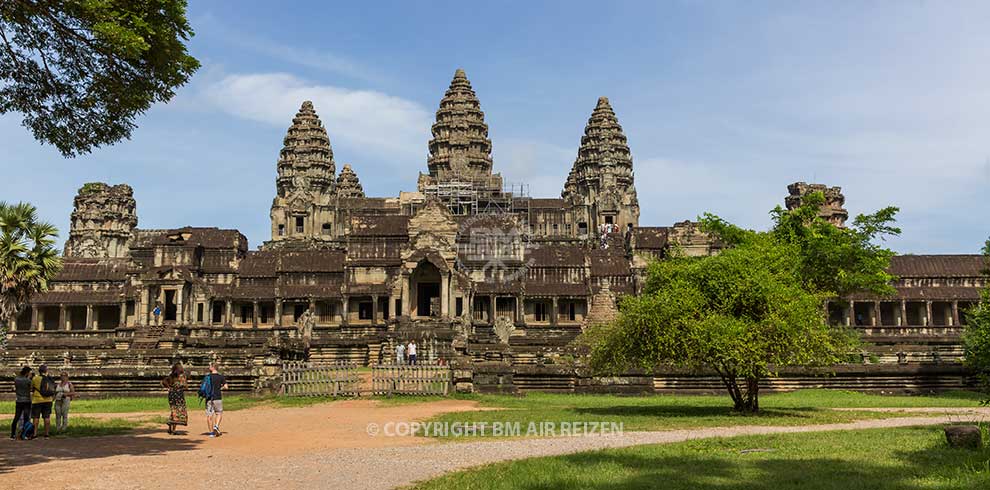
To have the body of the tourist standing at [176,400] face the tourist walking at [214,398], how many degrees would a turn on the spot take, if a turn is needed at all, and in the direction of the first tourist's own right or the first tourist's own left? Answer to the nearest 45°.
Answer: approximately 135° to the first tourist's own right

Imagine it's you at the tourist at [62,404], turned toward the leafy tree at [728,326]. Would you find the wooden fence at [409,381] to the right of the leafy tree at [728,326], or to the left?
left

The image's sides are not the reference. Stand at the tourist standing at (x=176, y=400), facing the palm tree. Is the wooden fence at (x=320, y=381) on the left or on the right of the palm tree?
right

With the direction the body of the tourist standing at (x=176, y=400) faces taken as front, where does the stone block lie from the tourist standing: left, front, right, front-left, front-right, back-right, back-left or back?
back-right

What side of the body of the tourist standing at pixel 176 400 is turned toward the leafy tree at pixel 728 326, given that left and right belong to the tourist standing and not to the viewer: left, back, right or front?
right

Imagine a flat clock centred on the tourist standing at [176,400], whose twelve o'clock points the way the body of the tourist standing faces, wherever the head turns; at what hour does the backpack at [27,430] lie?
The backpack is roughly at 9 o'clock from the tourist standing.

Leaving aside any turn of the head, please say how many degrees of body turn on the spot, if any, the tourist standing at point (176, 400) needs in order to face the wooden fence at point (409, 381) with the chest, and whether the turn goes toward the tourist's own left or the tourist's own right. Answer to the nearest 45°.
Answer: approximately 45° to the tourist's own right

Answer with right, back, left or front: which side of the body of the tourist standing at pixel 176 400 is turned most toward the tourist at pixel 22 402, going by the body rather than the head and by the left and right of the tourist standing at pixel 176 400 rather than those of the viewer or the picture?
left

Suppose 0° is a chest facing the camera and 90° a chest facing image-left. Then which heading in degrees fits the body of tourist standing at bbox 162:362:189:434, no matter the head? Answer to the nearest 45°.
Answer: approximately 180°

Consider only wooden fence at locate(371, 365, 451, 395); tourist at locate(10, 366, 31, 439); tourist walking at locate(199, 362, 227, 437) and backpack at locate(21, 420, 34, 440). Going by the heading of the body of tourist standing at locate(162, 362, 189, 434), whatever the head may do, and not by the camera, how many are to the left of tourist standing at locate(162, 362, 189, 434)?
2

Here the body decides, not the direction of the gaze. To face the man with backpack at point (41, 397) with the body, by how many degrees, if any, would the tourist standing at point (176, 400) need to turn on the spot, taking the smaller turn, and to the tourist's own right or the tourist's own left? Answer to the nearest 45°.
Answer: approximately 90° to the tourist's own left
